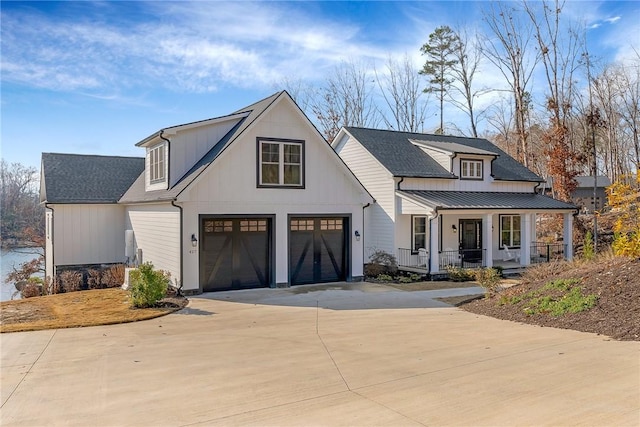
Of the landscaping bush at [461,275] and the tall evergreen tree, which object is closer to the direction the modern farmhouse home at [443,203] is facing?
the landscaping bush

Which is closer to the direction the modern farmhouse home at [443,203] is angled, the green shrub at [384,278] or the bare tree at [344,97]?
the green shrub

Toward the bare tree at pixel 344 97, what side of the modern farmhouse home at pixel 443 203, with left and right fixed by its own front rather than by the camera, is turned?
back

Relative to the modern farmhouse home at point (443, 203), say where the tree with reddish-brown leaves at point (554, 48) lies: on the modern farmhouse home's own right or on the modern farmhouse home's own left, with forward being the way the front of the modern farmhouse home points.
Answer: on the modern farmhouse home's own left

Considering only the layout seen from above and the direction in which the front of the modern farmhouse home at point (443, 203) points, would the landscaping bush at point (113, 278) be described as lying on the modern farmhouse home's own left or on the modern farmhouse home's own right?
on the modern farmhouse home's own right

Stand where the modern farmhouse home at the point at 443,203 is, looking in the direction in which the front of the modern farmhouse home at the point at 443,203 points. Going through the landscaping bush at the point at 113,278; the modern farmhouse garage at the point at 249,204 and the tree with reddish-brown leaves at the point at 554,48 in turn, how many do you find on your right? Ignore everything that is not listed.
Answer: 2

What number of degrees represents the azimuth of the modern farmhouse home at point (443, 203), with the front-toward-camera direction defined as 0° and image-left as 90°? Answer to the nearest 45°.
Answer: approximately 315°

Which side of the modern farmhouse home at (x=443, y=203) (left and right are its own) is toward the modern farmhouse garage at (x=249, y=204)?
right

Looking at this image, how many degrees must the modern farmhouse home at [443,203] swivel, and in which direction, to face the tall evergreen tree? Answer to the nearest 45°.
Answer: approximately 135° to its left
